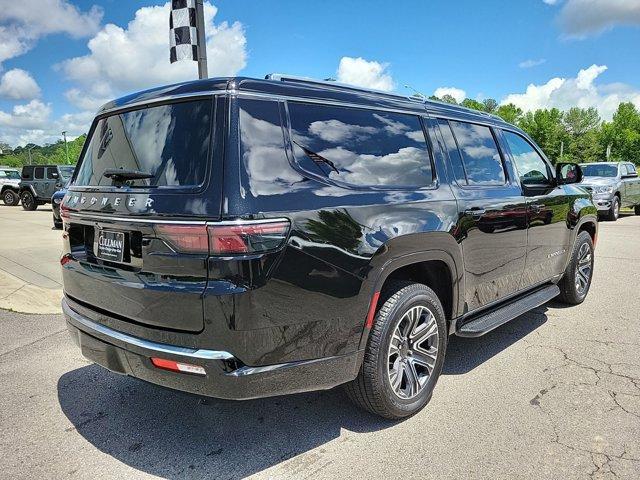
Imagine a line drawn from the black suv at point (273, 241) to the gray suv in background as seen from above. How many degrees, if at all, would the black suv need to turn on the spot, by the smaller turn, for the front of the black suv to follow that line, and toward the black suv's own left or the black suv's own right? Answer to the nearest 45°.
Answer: approximately 90° to the black suv's own left

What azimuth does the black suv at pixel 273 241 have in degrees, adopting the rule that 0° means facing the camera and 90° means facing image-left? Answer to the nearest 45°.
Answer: approximately 225°

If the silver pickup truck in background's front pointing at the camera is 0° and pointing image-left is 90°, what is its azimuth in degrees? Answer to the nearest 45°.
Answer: approximately 45°

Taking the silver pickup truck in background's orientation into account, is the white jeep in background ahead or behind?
ahead

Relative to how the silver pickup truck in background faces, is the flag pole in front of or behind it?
in front

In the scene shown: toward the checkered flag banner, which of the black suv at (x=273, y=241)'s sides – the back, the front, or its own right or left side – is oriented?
left

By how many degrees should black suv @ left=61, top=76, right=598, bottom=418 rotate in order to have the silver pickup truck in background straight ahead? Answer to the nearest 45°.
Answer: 0° — it already faces it

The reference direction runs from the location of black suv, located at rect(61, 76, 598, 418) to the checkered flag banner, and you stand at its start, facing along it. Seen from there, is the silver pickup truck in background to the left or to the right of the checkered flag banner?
right
